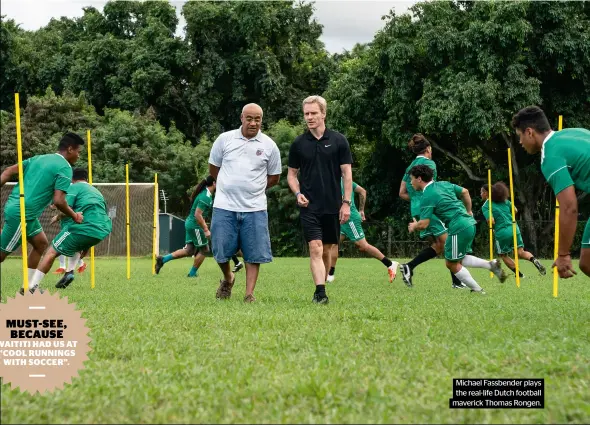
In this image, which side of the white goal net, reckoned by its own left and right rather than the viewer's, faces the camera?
front

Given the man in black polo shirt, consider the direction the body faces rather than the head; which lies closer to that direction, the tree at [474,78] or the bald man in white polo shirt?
the bald man in white polo shirt

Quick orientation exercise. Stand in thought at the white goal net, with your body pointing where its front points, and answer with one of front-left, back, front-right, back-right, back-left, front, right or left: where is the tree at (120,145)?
back

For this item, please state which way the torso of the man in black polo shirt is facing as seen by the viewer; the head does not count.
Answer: toward the camera

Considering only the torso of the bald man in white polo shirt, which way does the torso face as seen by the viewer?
toward the camera

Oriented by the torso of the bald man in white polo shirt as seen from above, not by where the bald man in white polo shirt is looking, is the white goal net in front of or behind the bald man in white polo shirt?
behind

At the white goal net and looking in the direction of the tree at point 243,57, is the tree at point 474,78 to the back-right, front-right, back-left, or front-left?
front-right

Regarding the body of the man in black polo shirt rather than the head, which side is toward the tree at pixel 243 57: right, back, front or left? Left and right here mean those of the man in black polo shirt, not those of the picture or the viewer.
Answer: back

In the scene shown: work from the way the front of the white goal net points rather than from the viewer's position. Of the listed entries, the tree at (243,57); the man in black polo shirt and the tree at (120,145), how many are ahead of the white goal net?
1

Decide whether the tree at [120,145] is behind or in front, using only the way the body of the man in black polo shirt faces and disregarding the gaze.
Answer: behind

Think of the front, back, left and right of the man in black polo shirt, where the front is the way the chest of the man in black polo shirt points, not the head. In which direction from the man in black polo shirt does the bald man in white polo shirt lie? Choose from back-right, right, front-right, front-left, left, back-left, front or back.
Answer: right

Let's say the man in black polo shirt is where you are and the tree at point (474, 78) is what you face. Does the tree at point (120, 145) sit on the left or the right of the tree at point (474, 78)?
left

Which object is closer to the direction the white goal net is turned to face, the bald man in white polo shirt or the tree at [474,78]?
the bald man in white polo shirt

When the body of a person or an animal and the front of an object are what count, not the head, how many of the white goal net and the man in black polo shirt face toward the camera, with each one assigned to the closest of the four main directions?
2

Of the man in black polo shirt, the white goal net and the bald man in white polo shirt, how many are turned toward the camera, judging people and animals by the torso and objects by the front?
3
